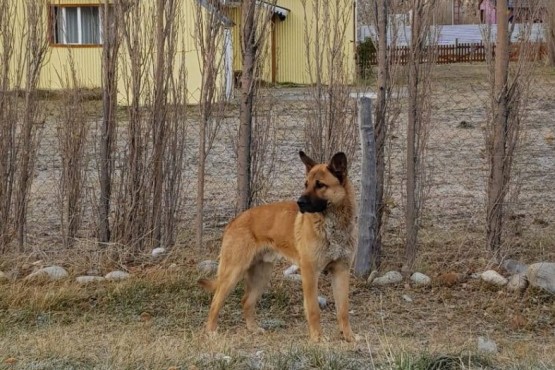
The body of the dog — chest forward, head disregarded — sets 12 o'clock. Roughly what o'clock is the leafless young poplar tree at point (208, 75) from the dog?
The leafless young poplar tree is roughly at 7 o'clock from the dog.

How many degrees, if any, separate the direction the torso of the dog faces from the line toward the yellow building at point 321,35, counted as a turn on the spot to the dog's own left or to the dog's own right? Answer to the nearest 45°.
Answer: approximately 135° to the dog's own left

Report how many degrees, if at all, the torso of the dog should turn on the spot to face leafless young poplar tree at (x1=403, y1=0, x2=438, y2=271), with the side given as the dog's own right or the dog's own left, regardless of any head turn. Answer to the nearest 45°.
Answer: approximately 90° to the dog's own left

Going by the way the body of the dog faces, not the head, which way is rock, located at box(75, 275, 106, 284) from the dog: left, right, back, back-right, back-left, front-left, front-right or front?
back

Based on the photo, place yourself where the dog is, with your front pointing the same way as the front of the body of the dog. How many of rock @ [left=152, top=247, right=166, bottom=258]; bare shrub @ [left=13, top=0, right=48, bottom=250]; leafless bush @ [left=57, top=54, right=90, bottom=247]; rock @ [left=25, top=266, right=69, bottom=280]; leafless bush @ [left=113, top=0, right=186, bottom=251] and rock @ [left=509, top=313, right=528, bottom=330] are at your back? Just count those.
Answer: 5

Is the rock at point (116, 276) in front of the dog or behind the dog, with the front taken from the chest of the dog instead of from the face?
behind

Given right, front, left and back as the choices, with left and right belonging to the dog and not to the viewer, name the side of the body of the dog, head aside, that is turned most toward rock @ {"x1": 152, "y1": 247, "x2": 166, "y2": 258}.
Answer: back

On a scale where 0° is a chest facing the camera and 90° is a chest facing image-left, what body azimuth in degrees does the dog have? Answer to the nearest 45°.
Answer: approximately 315°

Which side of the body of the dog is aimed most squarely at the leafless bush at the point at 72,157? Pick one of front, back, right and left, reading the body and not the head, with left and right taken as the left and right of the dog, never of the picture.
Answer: back

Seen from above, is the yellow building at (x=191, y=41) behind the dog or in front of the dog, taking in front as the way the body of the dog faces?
behind
